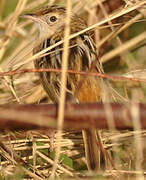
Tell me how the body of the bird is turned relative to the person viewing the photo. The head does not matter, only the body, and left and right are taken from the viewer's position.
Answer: facing away from the viewer and to the left of the viewer
